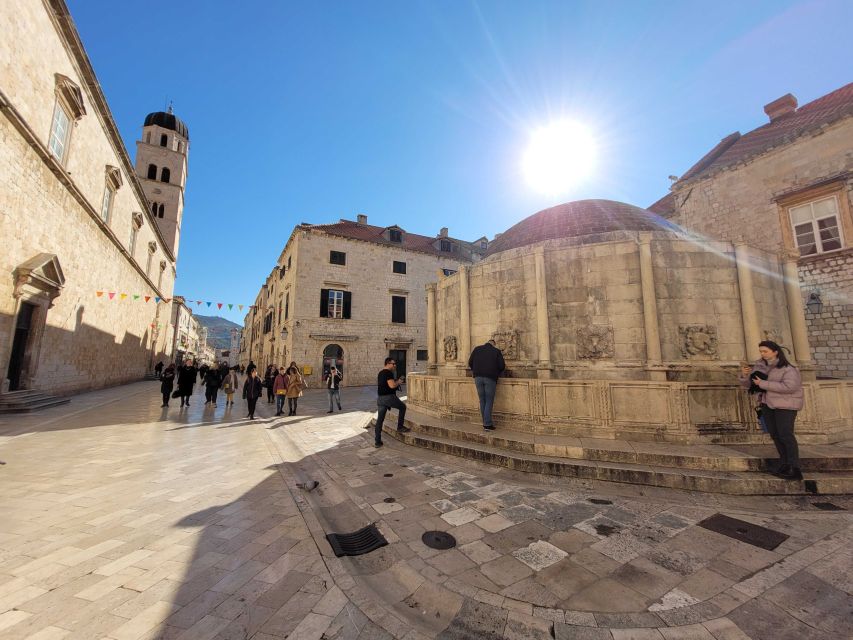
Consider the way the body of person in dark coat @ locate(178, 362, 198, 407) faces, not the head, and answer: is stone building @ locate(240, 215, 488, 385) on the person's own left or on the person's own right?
on the person's own left

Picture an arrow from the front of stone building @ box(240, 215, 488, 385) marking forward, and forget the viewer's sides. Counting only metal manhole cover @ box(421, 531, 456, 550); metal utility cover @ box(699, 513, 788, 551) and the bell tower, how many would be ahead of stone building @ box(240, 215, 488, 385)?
2

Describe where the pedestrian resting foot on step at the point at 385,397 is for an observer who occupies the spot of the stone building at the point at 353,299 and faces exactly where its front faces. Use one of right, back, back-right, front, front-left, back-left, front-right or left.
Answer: front

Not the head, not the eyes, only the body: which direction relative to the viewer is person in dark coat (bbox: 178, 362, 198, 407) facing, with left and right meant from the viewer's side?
facing the viewer

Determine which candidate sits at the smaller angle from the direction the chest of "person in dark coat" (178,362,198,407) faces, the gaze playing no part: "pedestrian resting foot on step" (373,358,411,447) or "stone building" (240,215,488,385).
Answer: the pedestrian resting foot on step

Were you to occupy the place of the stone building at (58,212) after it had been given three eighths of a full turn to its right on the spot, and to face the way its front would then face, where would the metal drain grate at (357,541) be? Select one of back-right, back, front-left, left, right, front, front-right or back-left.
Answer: front-left

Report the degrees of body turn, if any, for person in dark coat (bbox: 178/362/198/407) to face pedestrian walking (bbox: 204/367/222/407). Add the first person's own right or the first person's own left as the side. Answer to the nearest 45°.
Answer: approximately 90° to the first person's own left

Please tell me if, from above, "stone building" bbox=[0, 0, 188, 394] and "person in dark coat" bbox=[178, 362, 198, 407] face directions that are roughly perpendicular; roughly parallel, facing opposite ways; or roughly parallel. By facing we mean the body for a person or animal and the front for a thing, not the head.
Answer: roughly perpendicular

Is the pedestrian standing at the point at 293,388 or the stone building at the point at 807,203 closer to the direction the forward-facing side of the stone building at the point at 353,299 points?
the pedestrian standing

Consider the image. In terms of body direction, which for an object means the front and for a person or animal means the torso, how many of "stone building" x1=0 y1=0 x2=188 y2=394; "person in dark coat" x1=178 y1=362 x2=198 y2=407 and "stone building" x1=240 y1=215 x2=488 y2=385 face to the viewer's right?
1

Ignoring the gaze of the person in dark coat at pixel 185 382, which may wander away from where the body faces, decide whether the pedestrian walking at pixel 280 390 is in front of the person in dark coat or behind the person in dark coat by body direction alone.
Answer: in front

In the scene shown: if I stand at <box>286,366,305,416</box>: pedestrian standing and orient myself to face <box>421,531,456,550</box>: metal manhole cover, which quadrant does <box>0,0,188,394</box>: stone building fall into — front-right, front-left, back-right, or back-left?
back-right

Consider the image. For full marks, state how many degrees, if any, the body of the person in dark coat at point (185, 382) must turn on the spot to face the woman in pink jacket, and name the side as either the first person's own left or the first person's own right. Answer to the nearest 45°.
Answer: approximately 45° to the first person's own left

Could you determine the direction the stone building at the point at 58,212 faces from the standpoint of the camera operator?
facing to the right of the viewer

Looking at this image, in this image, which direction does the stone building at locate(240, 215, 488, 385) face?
toward the camera
